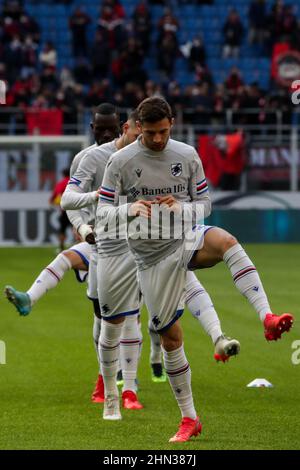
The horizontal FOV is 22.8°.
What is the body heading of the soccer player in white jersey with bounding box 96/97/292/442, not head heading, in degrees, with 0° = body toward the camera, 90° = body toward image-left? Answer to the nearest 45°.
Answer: approximately 0°

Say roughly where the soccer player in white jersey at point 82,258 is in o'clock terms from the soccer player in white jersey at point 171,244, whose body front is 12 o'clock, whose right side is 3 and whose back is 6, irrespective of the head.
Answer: the soccer player in white jersey at point 82,258 is roughly at 5 o'clock from the soccer player in white jersey at point 171,244.

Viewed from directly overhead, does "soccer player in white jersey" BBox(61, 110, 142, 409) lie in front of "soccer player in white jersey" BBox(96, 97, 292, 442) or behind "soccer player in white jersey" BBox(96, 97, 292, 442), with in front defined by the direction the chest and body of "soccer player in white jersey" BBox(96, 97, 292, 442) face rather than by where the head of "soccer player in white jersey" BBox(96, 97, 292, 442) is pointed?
behind

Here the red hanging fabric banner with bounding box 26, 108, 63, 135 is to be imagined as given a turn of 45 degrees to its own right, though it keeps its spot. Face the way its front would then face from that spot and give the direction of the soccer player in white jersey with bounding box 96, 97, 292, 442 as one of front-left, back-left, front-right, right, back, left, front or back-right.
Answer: front-left

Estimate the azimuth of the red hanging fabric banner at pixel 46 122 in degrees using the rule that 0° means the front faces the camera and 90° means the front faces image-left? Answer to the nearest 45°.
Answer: approximately 0°

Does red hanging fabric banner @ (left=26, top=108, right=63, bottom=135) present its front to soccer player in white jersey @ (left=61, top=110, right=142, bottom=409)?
yes

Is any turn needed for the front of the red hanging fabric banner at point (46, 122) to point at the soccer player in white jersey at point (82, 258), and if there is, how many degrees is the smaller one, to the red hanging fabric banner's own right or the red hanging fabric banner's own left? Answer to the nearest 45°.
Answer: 0° — it already faces them
